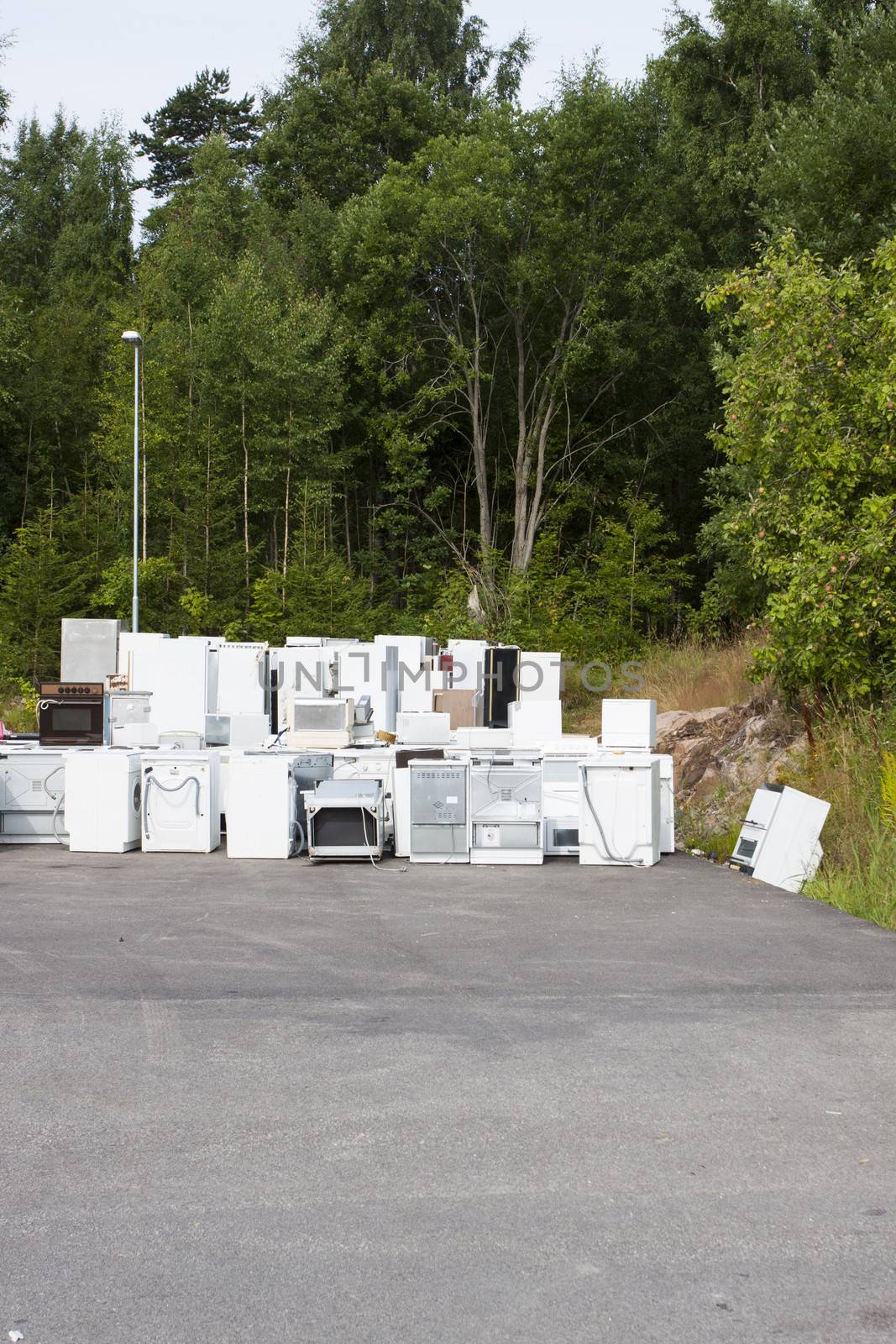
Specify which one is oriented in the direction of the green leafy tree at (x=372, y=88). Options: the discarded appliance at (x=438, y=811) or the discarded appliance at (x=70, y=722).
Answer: the discarded appliance at (x=438, y=811)

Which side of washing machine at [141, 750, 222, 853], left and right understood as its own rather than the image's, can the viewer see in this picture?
back

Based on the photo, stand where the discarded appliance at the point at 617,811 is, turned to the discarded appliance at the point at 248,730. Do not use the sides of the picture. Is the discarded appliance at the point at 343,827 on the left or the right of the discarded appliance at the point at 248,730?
left

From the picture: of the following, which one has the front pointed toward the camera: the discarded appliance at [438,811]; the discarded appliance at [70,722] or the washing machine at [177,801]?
the discarded appliance at [70,722]

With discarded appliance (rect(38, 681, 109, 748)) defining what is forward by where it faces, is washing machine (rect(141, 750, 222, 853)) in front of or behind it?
in front

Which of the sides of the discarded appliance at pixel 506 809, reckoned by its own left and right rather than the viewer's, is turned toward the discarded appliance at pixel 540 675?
front

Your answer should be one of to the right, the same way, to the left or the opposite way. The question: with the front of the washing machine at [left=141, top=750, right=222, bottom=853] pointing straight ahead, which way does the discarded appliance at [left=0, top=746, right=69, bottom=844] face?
the same way

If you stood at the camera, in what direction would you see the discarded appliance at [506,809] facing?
facing away from the viewer

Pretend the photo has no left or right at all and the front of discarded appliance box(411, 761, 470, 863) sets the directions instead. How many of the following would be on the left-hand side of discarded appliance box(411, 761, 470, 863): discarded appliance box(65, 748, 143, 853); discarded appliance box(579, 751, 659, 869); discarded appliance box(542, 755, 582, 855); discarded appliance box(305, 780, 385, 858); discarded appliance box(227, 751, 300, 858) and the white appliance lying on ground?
3

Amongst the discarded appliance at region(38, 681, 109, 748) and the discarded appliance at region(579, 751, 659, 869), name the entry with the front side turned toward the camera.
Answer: the discarded appliance at region(38, 681, 109, 748)

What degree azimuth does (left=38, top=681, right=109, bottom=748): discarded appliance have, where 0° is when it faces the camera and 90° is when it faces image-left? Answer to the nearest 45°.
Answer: approximately 0°

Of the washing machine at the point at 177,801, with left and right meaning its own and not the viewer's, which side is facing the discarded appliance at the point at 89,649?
front

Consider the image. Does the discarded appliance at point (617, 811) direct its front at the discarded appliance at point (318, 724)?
no

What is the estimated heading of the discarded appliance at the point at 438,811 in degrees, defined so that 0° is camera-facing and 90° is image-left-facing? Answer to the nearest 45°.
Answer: approximately 180°

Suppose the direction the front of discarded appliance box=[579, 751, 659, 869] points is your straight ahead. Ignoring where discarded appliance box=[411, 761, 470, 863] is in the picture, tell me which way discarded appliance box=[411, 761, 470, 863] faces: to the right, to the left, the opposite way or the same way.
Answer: the same way

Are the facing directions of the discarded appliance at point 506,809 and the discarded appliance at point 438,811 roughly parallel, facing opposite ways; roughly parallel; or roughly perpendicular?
roughly parallel

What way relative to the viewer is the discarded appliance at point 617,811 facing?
away from the camera

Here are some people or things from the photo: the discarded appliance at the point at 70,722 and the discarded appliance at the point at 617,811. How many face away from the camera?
1
